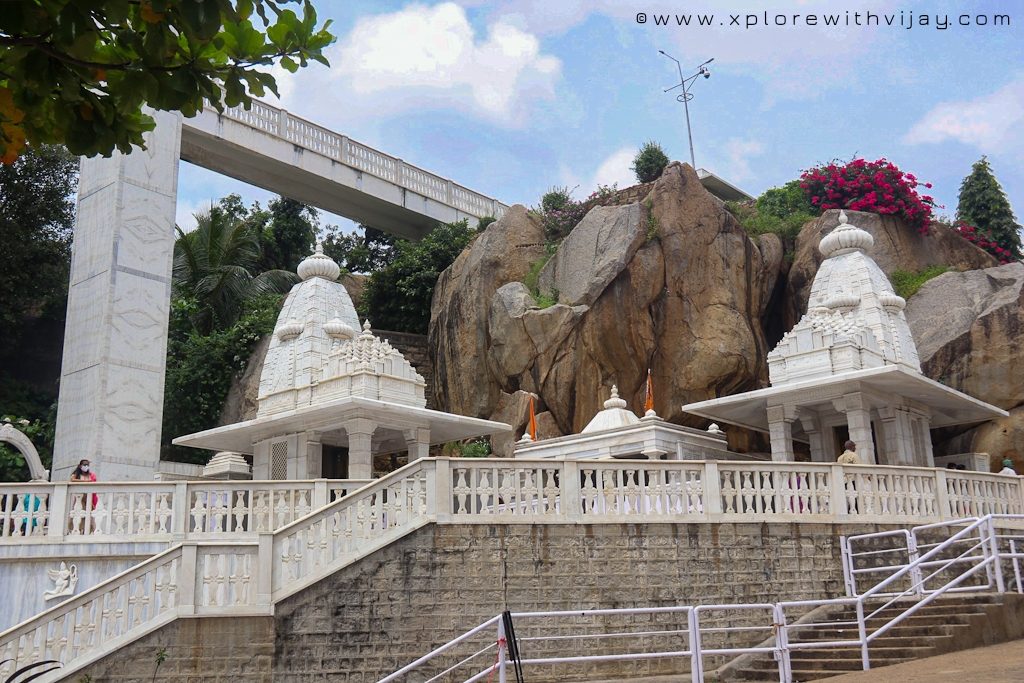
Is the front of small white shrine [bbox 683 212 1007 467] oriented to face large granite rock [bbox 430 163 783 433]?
no

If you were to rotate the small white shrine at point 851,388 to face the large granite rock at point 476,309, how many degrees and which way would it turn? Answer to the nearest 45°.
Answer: approximately 90° to its right

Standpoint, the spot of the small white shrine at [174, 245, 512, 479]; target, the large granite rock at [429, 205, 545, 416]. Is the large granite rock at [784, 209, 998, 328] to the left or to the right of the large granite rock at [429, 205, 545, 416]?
right

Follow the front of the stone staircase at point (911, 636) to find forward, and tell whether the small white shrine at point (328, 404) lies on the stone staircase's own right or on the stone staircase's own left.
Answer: on the stone staircase's own right

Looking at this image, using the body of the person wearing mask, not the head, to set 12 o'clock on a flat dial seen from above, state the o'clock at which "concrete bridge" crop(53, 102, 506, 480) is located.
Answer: The concrete bridge is roughly at 6 o'clock from the person wearing mask.

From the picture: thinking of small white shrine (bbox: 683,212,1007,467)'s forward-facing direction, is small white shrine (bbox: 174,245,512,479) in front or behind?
in front

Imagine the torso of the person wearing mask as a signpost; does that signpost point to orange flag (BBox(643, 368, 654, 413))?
no

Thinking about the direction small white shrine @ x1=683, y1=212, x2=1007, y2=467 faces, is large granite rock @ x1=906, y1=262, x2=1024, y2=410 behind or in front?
behind

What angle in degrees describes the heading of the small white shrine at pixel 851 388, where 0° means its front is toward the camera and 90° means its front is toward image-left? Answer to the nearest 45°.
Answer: approximately 45°

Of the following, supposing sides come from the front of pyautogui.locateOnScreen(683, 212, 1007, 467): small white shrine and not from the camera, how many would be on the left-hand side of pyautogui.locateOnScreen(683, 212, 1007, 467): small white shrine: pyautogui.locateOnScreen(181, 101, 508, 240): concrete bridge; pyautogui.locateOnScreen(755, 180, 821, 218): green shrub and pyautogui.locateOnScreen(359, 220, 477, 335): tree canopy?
0

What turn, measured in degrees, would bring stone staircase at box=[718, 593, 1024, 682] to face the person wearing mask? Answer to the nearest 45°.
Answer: approximately 45° to its right

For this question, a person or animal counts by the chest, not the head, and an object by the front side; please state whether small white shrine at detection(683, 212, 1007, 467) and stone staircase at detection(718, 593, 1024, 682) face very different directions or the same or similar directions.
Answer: same or similar directions

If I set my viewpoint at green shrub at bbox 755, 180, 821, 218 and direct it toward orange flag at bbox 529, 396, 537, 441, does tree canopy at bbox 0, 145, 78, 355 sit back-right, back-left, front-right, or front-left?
front-right

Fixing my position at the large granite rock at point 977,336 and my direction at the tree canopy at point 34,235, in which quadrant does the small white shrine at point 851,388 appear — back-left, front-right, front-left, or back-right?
front-left

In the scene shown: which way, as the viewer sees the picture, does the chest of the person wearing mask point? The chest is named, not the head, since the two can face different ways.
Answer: toward the camera

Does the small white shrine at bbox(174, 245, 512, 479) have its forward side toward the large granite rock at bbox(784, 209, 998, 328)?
no

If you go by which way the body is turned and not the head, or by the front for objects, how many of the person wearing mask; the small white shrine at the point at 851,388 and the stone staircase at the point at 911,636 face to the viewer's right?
0

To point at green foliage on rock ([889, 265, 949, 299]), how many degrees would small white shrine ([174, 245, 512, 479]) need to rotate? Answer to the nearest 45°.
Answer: approximately 45° to its left

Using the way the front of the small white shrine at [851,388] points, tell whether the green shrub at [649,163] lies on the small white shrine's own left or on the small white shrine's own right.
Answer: on the small white shrine's own right
